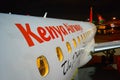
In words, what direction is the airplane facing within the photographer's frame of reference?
facing the viewer and to the left of the viewer
